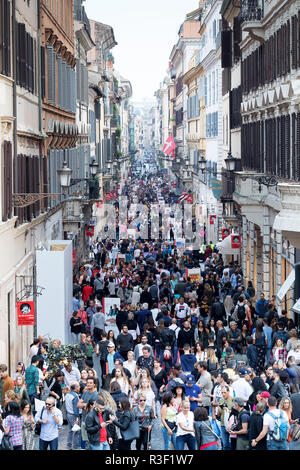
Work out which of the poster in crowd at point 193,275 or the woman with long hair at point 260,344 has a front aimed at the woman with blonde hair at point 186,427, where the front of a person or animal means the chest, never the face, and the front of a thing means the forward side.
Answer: the poster in crowd

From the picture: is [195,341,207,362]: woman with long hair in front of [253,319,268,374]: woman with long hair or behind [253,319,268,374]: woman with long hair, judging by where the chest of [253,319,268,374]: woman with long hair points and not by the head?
behind

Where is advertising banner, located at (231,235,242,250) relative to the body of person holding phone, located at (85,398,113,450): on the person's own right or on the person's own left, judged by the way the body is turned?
on the person's own left

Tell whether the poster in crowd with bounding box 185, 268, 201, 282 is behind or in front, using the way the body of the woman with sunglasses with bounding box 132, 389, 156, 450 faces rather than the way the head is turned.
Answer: behind

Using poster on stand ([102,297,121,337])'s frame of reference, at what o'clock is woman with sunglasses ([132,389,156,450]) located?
The woman with sunglasses is roughly at 12 o'clock from the poster on stand.

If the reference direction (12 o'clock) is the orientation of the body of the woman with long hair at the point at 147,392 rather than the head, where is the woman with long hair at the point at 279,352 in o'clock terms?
the woman with long hair at the point at 279,352 is roughly at 7 o'clock from the woman with long hair at the point at 147,392.

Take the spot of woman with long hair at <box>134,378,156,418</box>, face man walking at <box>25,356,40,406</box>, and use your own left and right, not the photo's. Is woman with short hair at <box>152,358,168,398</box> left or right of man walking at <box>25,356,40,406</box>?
right
